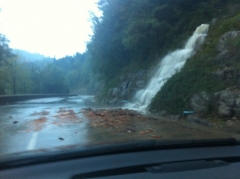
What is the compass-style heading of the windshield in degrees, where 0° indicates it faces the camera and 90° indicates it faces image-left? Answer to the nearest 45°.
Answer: approximately 180°
